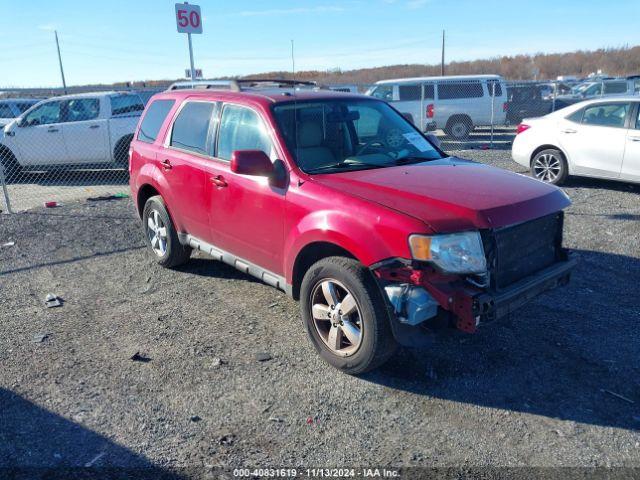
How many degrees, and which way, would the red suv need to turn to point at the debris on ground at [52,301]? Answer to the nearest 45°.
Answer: approximately 135° to its right

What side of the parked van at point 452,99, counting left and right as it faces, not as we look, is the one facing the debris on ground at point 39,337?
left

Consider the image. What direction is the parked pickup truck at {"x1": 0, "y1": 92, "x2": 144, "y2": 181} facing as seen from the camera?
to the viewer's left

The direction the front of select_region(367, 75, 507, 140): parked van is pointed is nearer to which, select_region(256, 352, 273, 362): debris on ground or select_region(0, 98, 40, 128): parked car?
the parked car

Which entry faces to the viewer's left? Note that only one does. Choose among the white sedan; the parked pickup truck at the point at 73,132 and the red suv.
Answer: the parked pickup truck

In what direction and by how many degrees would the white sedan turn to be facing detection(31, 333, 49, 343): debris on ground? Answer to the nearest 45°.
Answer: approximately 135° to its right

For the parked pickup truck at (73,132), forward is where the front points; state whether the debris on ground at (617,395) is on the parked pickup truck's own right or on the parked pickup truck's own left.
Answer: on the parked pickup truck's own left

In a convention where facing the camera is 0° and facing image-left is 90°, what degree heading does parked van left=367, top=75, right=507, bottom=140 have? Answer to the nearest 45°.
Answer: approximately 90°

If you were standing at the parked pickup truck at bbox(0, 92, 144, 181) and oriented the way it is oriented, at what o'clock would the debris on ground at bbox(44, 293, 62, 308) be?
The debris on ground is roughly at 9 o'clock from the parked pickup truck.

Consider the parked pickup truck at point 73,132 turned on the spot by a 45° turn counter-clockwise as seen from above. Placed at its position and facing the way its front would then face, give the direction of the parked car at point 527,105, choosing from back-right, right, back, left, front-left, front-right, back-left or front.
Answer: back-left
